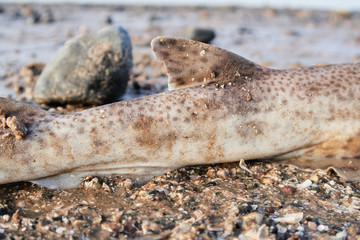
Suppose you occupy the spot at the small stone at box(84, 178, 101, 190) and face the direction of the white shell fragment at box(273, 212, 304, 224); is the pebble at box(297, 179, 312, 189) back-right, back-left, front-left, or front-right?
front-left

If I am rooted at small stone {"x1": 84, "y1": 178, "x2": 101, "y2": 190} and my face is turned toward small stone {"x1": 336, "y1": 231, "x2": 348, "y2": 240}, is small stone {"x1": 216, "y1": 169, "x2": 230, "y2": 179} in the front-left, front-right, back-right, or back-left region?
front-left

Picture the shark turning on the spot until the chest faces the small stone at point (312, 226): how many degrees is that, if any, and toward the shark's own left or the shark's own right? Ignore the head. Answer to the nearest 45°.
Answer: approximately 45° to the shark's own right

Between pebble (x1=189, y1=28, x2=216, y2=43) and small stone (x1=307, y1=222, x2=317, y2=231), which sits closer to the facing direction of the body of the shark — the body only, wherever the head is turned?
the small stone

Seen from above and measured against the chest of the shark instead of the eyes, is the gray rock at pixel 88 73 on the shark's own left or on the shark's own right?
on the shark's own left

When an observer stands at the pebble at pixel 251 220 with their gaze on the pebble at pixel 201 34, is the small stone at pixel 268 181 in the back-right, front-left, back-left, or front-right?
front-right

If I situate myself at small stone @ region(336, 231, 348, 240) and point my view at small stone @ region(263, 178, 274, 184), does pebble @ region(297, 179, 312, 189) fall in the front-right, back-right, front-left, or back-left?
front-right

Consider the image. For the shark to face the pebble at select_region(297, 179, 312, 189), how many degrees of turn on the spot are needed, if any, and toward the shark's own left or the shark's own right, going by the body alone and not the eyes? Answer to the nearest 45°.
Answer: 0° — it already faces it

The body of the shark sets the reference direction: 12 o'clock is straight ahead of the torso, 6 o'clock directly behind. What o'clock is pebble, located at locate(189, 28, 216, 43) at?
The pebble is roughly at 9 o'clock from the shark.

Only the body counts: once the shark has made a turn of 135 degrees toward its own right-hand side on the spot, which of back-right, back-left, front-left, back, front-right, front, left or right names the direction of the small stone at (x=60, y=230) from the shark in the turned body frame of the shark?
front

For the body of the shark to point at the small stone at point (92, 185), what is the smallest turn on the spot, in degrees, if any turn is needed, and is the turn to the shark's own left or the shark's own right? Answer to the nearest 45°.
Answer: approximately 135° to the shark's own right

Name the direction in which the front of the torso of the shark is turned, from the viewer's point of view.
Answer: to the viewer's right

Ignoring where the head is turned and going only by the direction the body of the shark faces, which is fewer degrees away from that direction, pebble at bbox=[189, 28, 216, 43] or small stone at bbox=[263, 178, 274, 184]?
the small stone
